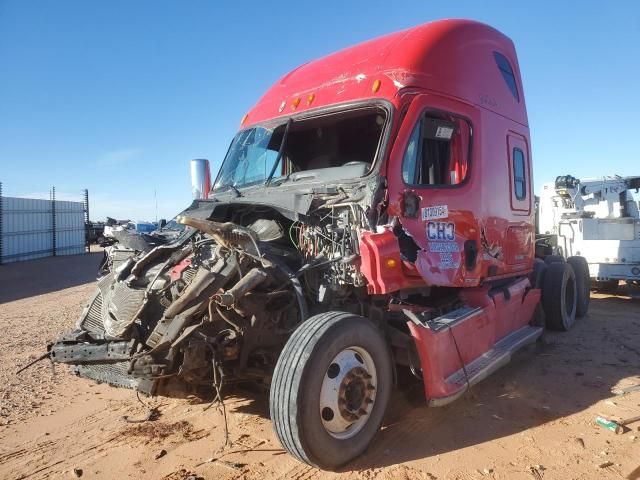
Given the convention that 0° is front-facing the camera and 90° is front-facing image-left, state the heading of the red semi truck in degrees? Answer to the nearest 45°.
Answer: approximately 45°

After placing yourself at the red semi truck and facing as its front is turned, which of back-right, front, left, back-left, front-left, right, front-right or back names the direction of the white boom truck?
back
